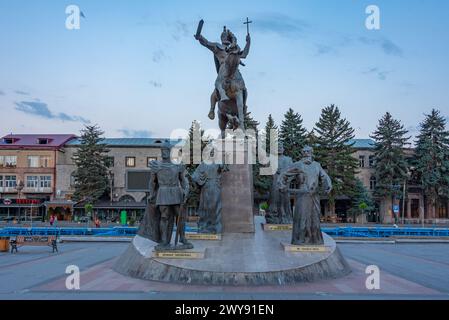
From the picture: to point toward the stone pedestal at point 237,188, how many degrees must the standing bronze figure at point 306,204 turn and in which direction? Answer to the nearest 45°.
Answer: approximately 135° to its right

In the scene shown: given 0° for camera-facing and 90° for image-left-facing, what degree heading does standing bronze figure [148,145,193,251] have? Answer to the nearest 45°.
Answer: approximately 0°

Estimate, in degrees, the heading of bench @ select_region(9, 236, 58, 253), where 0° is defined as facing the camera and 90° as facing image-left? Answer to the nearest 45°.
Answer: approximately 0°

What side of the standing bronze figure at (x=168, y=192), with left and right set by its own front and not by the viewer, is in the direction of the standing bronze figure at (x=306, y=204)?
left

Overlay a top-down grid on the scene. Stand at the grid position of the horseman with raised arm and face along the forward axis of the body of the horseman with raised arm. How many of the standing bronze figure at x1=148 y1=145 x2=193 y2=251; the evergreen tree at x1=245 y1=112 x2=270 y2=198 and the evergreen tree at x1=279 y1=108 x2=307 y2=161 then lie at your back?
2
